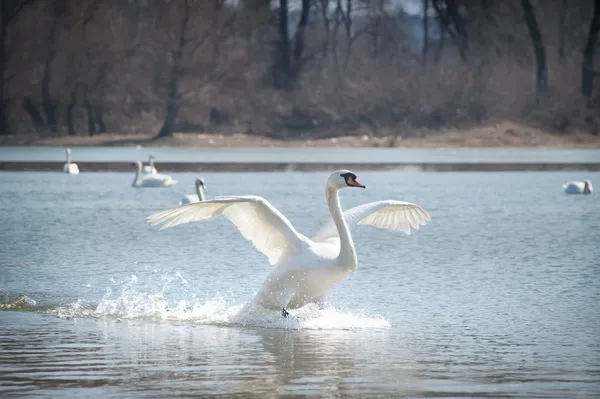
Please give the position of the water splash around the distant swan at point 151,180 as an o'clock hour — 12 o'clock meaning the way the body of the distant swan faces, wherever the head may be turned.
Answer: The water splash is roughly at 9 o'clock from the distant swan.

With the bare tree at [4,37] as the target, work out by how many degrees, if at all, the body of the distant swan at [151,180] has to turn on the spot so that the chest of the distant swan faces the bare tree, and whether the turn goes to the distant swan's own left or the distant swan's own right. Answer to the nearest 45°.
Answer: approximately 90° to the distant swan's own right

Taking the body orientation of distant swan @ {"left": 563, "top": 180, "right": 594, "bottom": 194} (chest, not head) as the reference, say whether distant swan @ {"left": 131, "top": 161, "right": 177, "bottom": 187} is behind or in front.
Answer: behind

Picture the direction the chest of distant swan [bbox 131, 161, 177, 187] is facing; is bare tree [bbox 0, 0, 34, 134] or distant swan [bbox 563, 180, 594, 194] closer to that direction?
the bare tree

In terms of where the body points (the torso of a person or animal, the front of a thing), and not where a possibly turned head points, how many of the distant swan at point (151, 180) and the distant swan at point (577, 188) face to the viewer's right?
1

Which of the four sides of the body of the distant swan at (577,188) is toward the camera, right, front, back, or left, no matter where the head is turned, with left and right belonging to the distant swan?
right

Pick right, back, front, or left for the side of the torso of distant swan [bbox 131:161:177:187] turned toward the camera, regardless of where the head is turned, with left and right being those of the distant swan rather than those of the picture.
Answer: left

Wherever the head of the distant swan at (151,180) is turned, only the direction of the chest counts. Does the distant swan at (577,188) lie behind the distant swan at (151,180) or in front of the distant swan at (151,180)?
behind

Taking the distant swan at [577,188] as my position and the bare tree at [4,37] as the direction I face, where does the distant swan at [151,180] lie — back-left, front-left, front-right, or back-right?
front-left
